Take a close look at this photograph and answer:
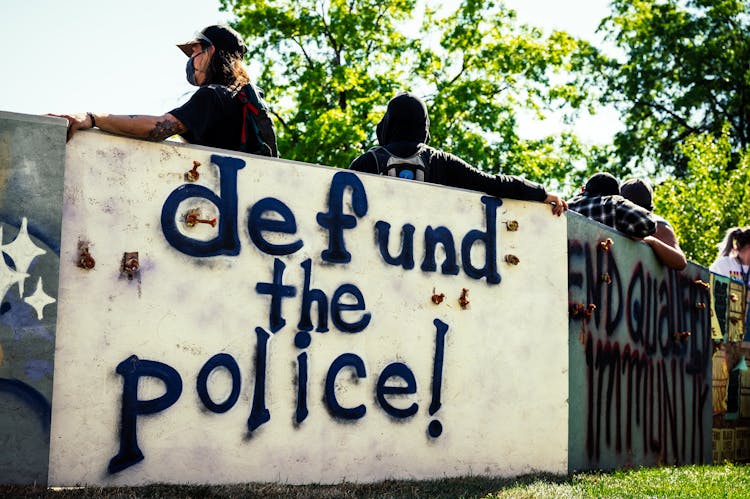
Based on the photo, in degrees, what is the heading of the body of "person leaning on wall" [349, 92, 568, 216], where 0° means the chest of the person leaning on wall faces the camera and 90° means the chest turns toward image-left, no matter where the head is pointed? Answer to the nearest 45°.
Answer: approximately 180°

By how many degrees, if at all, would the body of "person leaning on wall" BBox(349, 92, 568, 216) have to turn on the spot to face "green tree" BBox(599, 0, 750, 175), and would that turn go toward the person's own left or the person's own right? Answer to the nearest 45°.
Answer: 0° — they already face it

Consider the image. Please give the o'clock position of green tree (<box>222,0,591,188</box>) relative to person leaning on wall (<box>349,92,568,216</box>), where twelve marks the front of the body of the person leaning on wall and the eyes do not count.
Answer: The green tree is roughly at 12 o'clock from the person leaning on wall.

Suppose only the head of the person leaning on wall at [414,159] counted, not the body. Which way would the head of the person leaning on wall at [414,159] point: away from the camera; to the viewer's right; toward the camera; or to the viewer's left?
away from the camera

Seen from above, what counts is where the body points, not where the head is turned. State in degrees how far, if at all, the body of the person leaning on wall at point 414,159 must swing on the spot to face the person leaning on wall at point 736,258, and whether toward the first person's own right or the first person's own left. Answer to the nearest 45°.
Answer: approximately 45° to the first person's own right
